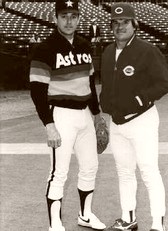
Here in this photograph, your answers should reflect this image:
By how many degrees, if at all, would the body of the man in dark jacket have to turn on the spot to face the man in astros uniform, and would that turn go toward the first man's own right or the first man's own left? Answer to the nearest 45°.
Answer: approximately 45° to the first man's own right

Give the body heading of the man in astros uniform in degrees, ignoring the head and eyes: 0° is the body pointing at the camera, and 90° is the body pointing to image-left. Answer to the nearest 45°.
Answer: approximately 315°

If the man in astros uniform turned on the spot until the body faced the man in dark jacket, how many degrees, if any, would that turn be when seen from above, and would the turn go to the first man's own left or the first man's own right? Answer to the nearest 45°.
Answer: approximately 45° to the first man's own left

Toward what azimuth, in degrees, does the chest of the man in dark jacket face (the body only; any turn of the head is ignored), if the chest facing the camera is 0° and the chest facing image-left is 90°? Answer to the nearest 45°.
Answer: approximately 45°
